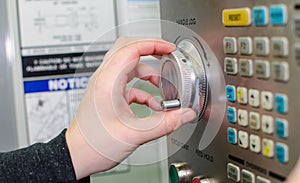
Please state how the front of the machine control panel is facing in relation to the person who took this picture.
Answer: facing the viewer and to the left of the viewer
